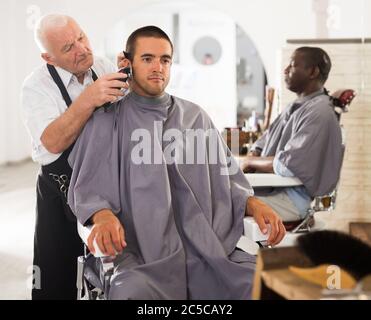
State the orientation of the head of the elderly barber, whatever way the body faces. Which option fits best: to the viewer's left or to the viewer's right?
to the viewer's right

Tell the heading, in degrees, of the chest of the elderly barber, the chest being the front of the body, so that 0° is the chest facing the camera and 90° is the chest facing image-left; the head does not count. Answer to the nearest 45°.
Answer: approximately 315°
